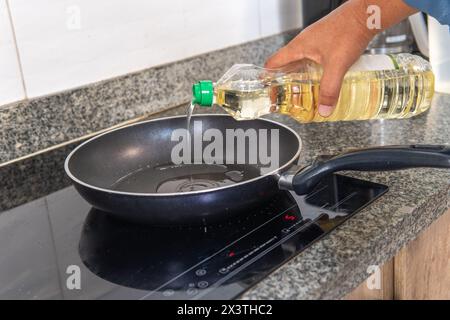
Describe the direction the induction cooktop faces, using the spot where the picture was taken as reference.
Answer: facing the viewer and to the right of the viewer
